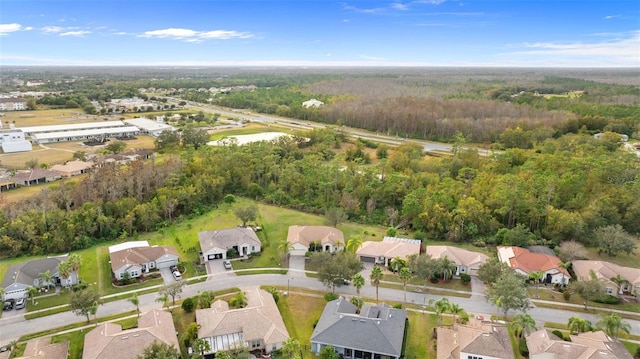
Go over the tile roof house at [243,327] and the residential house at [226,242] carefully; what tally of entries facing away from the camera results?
1

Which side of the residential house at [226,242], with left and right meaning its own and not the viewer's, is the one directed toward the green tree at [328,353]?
front

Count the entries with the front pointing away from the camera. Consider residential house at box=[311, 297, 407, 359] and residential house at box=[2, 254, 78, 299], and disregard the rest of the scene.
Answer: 1

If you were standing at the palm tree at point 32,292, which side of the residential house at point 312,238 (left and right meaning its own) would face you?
right

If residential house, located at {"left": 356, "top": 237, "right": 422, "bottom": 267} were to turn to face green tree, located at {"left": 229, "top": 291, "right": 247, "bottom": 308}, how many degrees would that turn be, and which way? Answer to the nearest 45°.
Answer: approximately 45° to its right

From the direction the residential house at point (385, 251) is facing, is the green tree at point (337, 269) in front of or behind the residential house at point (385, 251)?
in front

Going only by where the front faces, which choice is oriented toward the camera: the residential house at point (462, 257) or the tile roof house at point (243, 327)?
the residential house

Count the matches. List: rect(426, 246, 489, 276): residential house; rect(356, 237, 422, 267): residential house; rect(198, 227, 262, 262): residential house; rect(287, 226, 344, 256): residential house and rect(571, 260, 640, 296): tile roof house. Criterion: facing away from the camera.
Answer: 0

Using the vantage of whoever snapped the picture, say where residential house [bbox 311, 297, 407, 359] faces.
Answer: facing away from the viewer

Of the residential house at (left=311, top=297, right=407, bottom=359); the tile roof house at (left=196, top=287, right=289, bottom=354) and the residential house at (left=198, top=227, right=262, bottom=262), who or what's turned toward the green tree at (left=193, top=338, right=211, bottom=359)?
the residential house at (left=198, top=227, right=262, bottom=262)

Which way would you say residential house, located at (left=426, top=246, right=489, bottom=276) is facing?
toward the camera

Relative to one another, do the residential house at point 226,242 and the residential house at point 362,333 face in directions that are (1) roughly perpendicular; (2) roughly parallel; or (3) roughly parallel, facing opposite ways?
roughly parallel, facing opposite ways

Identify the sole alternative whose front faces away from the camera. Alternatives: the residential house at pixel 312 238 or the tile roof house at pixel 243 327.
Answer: the tile roof house

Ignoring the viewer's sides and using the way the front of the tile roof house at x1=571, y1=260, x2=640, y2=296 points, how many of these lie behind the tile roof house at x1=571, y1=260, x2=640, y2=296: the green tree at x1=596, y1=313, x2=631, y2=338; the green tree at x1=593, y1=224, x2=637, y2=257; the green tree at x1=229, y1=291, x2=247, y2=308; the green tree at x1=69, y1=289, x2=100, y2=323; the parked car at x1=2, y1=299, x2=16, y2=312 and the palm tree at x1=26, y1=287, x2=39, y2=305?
1

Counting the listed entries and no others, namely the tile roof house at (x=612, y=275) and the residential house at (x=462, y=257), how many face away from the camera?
0

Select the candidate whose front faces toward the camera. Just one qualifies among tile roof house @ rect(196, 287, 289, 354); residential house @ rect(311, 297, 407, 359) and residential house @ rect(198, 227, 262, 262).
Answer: residential house @ rect(198, 227, 262, 262)

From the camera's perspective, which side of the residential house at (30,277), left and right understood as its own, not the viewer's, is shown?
front

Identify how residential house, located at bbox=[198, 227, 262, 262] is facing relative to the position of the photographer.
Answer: facing the viewer

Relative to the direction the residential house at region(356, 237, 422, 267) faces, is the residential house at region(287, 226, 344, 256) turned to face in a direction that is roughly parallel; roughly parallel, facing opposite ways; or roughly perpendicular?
roughly parallel

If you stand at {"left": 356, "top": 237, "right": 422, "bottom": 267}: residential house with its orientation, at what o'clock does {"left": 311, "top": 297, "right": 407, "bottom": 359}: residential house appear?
{"left": 311, "top": 297, "right": 407, "bottom": 359}: residential house is roughly at 12 o'clock from {"left": 356, "top": 237, "right": 422, "bottom": 267}: residential house.

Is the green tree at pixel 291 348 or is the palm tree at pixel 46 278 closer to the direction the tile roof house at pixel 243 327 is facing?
the palm tree

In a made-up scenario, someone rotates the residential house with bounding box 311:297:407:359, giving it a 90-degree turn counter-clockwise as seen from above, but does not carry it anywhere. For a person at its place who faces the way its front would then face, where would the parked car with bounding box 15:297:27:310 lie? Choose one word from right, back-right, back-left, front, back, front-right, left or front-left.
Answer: front

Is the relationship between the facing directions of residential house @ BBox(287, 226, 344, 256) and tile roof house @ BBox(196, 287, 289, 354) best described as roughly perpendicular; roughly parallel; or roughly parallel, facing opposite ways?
roughly parallel, facing opposite ways
